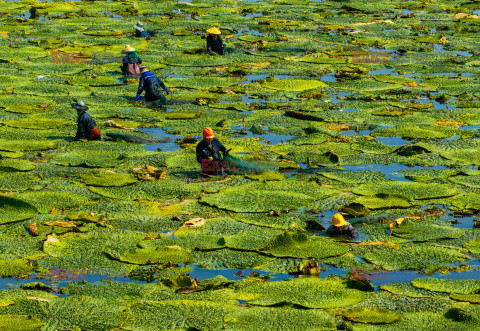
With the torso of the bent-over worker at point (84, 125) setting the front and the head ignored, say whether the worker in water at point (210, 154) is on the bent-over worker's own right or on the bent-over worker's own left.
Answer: on the bent-over worker's own left

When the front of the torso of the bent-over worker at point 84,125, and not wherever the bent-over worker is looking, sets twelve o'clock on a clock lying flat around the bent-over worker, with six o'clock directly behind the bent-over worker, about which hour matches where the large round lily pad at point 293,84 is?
The large round lily pad is roughly at 5 o'clock from the bent-over worker.

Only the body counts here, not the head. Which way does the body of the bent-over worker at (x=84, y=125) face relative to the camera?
to the viewer's left

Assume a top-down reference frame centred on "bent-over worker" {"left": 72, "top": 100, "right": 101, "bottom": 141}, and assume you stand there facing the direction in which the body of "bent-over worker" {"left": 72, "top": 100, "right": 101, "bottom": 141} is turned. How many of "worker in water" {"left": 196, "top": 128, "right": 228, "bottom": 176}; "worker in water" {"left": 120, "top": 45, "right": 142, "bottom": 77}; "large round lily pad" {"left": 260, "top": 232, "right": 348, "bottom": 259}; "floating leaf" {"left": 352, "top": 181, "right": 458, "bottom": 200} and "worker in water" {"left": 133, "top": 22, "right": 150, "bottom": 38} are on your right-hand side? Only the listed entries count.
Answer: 2

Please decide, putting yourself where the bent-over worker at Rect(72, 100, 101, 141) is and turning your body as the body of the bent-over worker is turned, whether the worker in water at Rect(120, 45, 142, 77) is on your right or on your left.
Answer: on your right

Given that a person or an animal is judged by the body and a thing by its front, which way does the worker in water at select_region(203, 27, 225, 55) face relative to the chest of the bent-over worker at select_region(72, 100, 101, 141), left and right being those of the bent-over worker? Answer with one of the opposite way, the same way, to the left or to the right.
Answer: to the left

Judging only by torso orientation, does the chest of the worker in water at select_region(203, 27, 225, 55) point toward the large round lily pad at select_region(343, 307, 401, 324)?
yes

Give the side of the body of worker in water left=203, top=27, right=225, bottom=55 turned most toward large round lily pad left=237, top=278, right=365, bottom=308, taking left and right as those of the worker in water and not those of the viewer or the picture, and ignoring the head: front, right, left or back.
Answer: front

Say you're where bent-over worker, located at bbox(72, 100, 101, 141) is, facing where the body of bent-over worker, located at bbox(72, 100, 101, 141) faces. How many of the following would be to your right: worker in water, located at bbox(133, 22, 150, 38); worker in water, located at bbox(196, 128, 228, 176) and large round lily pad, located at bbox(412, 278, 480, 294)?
1

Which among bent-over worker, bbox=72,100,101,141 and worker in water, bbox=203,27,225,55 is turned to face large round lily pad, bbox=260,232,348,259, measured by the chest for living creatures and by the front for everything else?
the worker in water

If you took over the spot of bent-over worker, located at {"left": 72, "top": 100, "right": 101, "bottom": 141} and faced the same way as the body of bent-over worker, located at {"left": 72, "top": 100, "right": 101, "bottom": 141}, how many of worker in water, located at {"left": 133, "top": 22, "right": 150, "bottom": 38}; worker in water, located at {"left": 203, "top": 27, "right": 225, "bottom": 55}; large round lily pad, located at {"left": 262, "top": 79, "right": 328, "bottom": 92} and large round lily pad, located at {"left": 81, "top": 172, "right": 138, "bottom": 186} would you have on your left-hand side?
1

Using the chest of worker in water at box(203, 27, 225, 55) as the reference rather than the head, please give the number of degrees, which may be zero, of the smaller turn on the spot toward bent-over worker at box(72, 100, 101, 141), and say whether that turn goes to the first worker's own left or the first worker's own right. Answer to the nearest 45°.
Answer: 0° — they already face them
